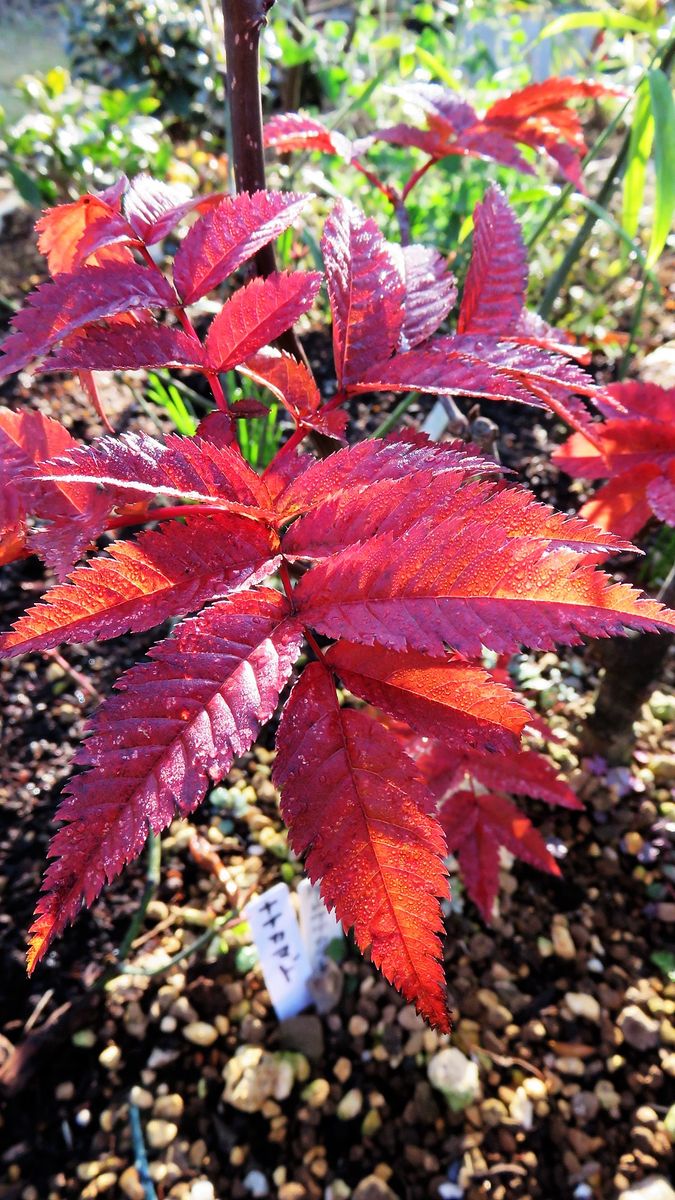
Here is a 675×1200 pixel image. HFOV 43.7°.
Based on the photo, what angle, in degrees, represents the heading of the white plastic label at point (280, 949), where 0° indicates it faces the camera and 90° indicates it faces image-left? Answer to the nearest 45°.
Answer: approximately 0°
